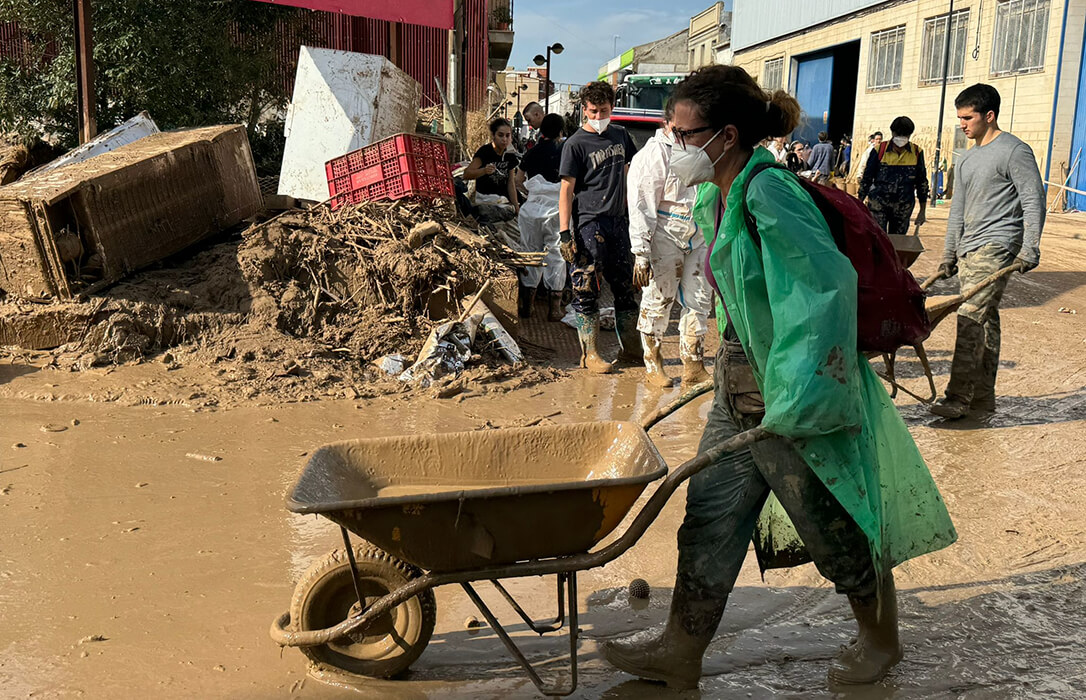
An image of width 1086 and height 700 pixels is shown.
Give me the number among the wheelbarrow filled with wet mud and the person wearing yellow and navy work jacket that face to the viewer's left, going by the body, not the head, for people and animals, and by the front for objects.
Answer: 1

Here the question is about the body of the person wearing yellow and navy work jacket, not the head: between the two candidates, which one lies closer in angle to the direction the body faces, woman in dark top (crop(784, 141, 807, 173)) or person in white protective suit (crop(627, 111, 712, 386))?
the person in white protective suit

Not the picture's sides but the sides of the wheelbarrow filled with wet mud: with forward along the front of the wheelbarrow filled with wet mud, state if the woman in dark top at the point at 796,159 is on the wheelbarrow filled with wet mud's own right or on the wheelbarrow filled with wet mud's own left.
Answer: on the wheelbarrow filled with wet mud's own right

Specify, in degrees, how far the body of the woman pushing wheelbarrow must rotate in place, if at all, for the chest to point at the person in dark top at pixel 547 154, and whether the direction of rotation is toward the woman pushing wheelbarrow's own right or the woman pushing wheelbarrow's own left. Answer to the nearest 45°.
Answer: approximately 90° to the woman pushing wheelbarrow's own right

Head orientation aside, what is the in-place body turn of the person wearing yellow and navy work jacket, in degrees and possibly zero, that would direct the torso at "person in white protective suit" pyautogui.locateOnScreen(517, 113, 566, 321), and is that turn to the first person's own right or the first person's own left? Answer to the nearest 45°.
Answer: approximately 45° to the first person's own right

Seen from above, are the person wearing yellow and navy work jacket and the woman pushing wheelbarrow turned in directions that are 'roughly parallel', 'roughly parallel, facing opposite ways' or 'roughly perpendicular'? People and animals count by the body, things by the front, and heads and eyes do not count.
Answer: roughly perpendicular

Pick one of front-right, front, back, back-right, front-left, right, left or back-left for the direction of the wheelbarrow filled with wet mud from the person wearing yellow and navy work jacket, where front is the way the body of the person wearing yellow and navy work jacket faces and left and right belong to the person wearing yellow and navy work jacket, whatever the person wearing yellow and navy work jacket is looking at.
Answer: front

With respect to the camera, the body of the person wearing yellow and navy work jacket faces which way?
toward the camera

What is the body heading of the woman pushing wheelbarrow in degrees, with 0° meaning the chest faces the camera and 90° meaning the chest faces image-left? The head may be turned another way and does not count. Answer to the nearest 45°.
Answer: approximately 90°

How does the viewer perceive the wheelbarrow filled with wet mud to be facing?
facing to the left of the viewer

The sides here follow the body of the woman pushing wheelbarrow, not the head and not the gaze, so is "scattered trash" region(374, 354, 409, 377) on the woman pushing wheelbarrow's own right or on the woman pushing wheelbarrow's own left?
on the woman pushing wheelbarrow's own right
